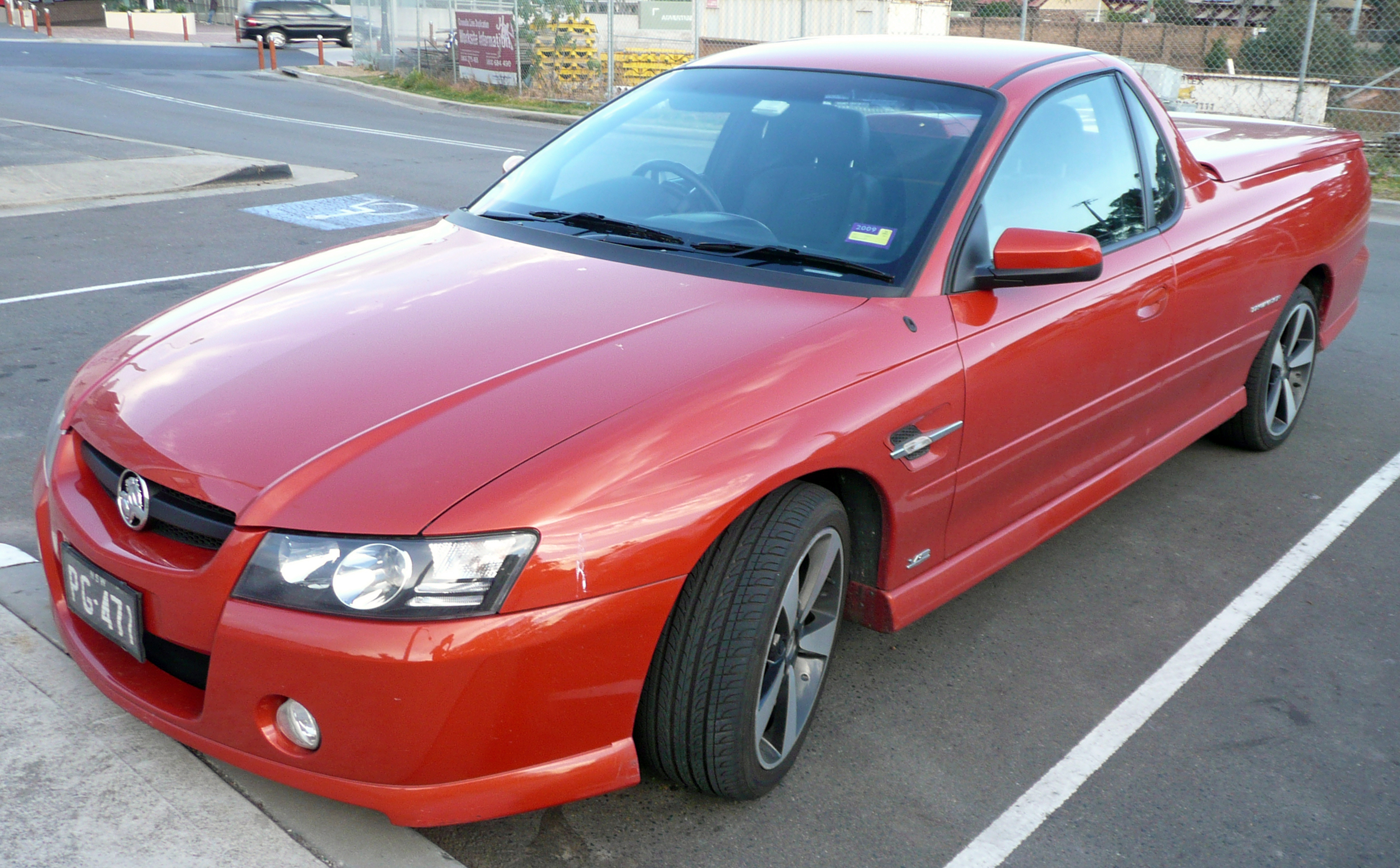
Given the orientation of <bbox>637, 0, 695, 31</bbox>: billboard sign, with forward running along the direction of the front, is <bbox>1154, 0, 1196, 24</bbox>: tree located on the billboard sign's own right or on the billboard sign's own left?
on the billboard sign's own left

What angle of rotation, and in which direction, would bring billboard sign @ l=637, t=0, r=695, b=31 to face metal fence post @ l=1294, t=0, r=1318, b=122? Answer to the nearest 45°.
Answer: approximately 45° to its left

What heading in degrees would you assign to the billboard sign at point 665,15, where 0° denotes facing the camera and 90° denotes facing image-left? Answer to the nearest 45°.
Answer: approximately 0°

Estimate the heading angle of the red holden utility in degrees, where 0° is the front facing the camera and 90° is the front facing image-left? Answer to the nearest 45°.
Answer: approximately 45°

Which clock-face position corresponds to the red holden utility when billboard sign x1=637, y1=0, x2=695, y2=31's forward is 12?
The red holden utility is roughly at 12 o'clock from the billboard sign.

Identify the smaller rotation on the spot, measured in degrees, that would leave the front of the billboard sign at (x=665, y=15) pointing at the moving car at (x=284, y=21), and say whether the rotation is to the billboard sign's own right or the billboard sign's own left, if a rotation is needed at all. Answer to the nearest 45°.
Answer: approximately 135° to the billboard sign's own right

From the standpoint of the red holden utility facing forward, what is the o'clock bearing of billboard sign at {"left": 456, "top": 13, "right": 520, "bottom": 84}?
The billboard sign is roughly at 4 o'clock from the red holden utility.

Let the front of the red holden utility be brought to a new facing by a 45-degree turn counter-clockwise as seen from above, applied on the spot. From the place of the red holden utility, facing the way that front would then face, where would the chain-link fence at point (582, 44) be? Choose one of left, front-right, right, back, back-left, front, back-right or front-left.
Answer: back

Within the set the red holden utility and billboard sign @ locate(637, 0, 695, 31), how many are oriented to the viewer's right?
0

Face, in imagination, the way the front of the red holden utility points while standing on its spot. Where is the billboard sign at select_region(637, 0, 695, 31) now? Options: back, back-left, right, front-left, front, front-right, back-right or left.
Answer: back-right
